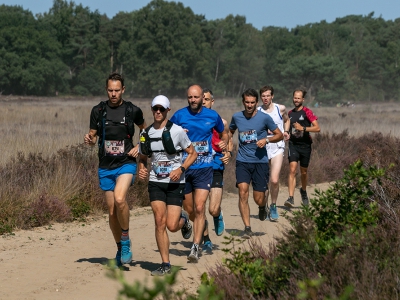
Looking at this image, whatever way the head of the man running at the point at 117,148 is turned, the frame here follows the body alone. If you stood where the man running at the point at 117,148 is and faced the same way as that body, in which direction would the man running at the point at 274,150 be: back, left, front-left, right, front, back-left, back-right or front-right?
back-left

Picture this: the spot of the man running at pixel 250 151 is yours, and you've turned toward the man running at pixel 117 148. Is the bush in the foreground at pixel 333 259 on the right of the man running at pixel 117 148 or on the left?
left

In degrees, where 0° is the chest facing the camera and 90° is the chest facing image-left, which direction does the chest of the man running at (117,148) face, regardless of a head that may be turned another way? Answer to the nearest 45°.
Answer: approximately 0°

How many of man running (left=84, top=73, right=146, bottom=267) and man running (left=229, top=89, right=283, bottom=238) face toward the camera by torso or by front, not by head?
2

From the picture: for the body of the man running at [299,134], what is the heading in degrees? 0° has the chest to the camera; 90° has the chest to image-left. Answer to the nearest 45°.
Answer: approximately 45°

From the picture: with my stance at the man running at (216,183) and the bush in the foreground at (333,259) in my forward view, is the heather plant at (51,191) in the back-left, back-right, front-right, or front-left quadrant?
back-right
